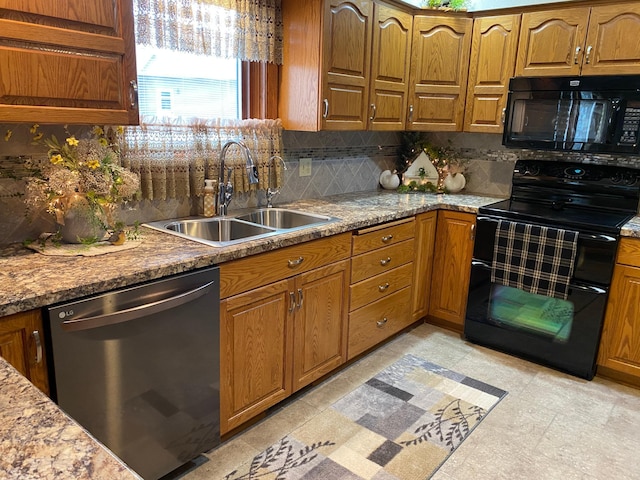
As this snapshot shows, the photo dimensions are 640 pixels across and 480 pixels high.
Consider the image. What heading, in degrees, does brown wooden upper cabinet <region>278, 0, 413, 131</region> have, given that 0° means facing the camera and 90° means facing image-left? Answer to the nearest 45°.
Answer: approximately 315°

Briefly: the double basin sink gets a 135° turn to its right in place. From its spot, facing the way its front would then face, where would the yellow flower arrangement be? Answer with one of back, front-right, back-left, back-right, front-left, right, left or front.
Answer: front-left

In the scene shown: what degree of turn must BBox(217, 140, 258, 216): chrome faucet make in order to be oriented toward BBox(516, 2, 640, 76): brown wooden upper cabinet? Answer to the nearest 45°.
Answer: approximately 45° to its left

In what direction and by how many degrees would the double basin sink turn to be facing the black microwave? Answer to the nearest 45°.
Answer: approximately 45° to its left

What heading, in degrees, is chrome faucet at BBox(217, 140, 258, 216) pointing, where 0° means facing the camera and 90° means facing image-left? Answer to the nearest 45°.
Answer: approximately 315°

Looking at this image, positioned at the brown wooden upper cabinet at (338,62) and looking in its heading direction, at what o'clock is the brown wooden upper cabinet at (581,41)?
the brown wooden upper cabinet at (581,41) is roughly at 10 o'clock from the brown wooden upper cabinet at (338,62).

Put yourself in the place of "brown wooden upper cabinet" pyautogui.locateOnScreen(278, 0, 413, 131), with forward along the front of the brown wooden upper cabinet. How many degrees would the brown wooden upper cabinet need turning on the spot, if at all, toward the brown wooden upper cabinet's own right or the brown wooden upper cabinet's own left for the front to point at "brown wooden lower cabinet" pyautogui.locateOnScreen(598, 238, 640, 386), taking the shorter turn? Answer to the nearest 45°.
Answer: approximately 45° to the brown wooden upper cabinet's own left

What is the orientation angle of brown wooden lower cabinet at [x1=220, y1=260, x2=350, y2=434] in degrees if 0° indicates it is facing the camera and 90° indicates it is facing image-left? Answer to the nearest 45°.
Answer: approximately 315°

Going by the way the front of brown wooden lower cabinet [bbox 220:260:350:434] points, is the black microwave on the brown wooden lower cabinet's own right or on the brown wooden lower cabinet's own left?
on the brown wooden lower cabinet's own left

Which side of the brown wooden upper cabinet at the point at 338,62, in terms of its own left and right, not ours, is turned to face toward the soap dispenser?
right

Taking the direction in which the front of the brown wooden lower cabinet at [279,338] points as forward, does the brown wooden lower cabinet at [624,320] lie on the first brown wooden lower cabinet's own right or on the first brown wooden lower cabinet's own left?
on the first brown wooden lower cabinet's own left

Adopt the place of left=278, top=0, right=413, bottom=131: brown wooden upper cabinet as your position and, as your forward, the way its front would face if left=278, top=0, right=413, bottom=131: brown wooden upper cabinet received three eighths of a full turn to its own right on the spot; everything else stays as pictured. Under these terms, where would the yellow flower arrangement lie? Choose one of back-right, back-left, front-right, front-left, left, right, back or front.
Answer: front-left

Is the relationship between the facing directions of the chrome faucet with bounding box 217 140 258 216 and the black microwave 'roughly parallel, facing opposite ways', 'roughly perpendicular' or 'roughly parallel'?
roughly perpendicular
